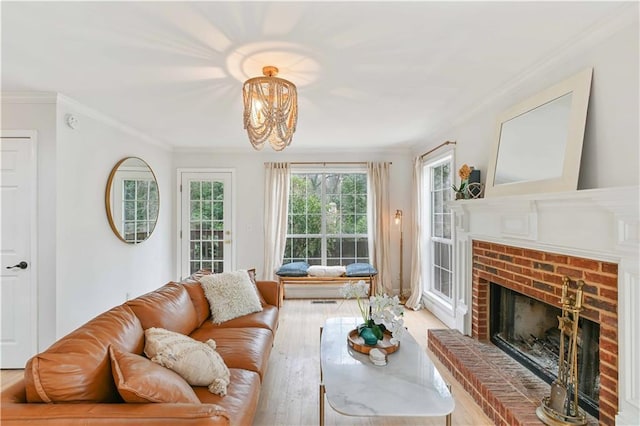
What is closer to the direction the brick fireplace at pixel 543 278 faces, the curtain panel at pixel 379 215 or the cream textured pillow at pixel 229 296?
the cream textured pillow

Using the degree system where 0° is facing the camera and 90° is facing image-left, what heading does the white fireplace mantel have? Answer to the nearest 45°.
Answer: approximately 45°

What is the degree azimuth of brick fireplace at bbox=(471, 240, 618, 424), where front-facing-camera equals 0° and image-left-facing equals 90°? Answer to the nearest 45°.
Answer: approximately 45°

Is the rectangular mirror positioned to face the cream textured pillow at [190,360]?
yes
